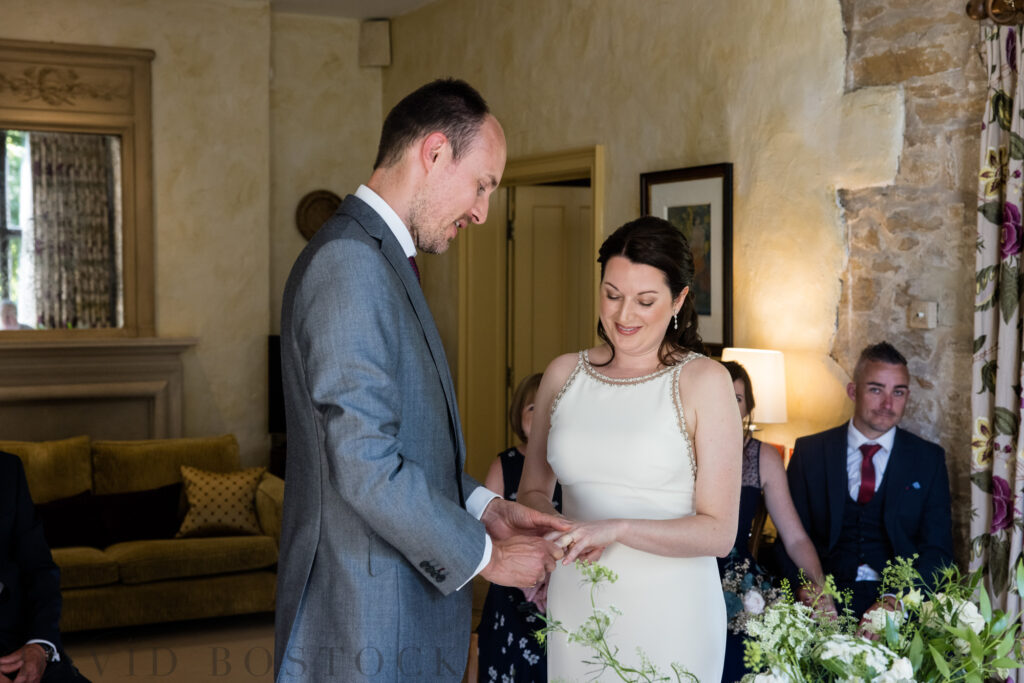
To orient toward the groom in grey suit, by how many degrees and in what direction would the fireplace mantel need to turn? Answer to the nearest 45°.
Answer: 0° — it already faces them

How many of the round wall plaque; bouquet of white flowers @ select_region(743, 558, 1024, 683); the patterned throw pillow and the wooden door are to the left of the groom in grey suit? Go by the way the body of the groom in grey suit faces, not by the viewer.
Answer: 3

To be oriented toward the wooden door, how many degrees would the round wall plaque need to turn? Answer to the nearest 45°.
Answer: approximately 45° to its left

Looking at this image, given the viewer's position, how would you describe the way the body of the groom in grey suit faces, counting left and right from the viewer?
facing to the right of the viewer

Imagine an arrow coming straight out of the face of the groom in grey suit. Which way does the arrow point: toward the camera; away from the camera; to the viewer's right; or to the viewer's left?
to the viewer's right

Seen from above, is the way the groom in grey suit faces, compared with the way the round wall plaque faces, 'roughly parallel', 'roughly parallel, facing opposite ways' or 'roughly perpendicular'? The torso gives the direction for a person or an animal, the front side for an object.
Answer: roughly perpendicular

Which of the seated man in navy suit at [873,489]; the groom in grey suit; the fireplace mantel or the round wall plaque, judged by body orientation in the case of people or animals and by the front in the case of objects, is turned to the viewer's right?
the groom in grey suit

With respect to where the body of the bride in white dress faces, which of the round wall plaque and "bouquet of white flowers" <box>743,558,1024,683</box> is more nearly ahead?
the bouquet of white flowers

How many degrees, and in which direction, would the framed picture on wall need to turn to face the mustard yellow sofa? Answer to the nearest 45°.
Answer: approximately 45° to its right

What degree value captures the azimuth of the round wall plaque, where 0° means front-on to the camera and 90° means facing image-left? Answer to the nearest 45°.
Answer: approximately 0°

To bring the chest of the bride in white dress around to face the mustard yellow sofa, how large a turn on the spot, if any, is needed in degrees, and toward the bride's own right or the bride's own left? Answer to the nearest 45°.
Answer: approximately 90° to the bride's own right

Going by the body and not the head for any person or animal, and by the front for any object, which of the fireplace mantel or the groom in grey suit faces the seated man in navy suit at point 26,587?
the fireplace mantel
